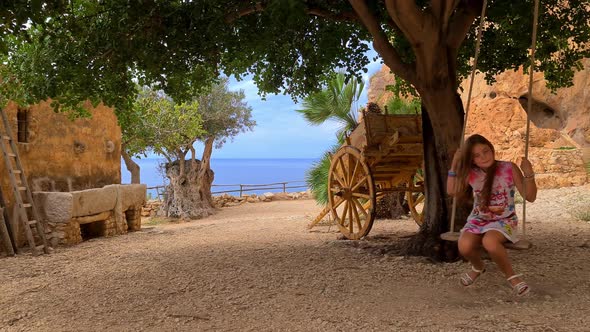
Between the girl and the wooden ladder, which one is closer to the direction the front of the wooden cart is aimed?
the wooden ladder

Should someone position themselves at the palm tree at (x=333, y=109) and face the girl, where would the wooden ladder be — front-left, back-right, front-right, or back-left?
front-right

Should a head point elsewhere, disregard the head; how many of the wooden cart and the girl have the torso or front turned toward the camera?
1

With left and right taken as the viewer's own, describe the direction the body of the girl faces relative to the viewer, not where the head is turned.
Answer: facing the viewer

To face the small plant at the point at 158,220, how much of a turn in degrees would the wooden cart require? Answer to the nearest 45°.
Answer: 0° — it already faces it

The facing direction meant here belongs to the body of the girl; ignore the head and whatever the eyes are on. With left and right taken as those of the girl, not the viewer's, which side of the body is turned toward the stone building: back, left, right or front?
right

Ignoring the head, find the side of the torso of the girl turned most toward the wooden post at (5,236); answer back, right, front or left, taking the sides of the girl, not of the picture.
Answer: right

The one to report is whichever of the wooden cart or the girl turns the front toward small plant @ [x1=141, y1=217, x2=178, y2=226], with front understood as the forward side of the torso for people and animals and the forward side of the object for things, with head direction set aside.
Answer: the wooden cart

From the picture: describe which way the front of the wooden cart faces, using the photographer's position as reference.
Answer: facing away from the viewer and to the left of the viewer

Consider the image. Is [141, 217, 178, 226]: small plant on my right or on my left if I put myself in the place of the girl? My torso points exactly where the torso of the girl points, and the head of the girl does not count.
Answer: on my right
